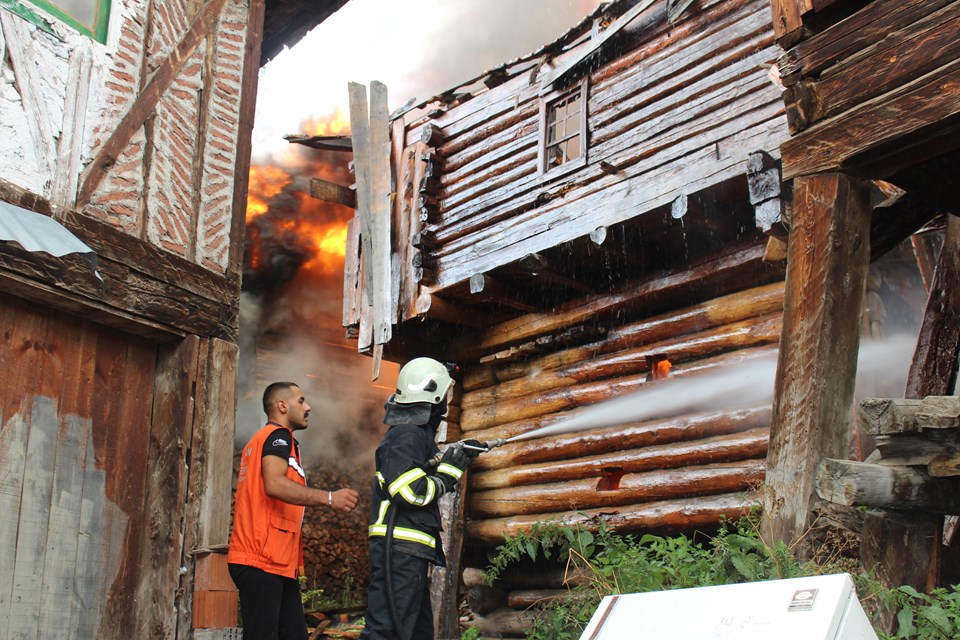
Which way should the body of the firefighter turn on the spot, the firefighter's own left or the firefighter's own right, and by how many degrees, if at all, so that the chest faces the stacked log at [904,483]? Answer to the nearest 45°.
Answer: approximately 45° to the firefighter's own right

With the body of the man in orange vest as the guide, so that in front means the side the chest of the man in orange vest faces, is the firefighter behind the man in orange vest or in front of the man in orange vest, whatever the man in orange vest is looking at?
in front

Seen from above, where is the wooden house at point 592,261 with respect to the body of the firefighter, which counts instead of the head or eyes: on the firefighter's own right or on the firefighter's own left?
on the firefighter's own left

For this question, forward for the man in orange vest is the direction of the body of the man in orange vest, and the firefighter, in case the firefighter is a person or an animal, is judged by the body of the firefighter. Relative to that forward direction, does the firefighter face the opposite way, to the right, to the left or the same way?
the same way

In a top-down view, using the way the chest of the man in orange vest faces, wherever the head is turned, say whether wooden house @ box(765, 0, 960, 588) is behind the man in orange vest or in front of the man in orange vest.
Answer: in front

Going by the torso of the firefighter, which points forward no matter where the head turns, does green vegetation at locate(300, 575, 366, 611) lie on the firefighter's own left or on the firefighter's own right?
on the firefighter's own left

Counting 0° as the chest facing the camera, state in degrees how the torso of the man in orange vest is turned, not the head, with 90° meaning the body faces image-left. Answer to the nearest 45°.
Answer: approximately 270°

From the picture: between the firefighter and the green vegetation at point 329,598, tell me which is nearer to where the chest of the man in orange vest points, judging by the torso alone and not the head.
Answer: the firefighter

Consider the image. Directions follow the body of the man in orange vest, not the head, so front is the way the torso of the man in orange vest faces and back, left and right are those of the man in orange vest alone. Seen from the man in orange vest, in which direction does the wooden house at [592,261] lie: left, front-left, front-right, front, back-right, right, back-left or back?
front-left

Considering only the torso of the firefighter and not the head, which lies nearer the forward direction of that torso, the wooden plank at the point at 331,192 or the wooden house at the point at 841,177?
the wooden house

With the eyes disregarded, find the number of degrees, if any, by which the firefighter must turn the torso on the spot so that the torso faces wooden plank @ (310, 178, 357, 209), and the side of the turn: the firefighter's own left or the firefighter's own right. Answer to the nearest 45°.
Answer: approximately 90° to the firefighter's own left

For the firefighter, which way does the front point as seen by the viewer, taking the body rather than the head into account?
to the viewer's right

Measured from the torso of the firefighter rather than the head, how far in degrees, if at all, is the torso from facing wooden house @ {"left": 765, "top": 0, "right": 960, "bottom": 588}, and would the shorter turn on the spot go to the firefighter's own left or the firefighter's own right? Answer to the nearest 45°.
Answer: approximately 45° to the firefighter's own right

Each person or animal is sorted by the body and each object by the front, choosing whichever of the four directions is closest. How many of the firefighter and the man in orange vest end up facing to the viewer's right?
2
